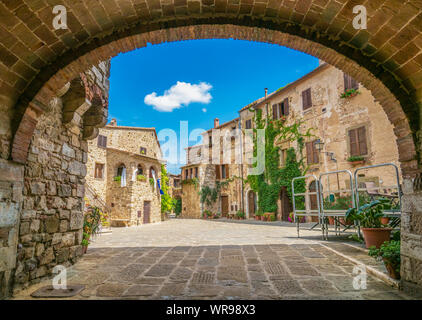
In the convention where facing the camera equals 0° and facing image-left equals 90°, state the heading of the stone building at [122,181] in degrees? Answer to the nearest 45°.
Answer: approximately 315°

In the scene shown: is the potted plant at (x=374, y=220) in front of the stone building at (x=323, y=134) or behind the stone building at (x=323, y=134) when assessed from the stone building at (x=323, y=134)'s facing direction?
in front

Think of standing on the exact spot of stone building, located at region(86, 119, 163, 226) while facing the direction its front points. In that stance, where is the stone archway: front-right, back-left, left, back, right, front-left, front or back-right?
front-right

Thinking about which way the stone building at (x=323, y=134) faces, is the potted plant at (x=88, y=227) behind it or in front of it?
in front

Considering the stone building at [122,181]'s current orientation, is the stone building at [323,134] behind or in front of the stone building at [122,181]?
in front

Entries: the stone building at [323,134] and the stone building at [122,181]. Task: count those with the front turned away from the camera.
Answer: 0

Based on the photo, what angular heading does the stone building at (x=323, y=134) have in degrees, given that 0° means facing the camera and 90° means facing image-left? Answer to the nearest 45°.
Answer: approximately 45°
